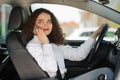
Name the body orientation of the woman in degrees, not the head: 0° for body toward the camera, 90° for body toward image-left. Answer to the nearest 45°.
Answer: approximately 315°
